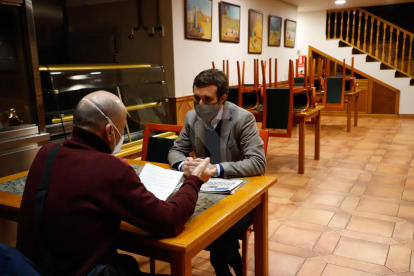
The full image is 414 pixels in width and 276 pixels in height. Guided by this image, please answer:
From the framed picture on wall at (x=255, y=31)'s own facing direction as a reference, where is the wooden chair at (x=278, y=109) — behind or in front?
in front

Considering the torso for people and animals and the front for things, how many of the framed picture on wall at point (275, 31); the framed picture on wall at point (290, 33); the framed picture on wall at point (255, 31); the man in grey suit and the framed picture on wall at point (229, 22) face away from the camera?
0

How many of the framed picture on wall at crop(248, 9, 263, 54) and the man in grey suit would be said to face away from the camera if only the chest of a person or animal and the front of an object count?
0

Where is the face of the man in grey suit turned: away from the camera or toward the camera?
toward the camera

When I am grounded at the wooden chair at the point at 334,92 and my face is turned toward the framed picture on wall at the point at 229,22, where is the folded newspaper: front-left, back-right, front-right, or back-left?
front-left

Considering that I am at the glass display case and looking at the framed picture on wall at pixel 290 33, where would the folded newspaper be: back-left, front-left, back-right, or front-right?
back-right

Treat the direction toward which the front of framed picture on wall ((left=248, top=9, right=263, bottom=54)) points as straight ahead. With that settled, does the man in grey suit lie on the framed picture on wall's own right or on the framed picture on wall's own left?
on the framed picture on wall's own right

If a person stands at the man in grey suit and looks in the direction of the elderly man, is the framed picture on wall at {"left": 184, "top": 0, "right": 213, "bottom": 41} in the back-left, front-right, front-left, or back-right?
back-right

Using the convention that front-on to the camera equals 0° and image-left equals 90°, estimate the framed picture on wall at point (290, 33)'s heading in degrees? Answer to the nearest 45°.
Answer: approximately 315°

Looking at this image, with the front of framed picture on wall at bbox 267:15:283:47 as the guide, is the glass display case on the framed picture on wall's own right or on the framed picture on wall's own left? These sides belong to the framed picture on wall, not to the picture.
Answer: on the framed picture on wall's own right

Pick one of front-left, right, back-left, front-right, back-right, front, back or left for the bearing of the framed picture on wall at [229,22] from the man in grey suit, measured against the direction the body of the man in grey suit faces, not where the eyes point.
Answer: back-right

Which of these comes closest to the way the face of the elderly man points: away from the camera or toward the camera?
away from the camera

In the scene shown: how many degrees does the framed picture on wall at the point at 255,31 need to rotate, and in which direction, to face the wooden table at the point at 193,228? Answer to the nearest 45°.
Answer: approximately 45° to its right

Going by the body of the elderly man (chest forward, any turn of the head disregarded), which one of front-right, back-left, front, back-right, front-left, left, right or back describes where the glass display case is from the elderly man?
front-left

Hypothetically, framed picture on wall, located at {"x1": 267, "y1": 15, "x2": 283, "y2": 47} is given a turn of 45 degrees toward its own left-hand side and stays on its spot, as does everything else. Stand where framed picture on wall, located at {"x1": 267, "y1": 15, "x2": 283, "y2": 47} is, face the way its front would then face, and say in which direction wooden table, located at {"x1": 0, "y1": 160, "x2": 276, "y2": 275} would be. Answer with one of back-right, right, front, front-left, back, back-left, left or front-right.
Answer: right

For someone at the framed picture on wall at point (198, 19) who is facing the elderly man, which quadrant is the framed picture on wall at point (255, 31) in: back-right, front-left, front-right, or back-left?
back-left

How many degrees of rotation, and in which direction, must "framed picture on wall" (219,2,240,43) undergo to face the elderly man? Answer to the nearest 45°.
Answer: approximately 45° to its right

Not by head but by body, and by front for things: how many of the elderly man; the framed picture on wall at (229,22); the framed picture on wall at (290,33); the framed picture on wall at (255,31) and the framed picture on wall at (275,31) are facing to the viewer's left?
0

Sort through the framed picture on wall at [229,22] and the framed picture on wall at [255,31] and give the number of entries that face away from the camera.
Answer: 0
